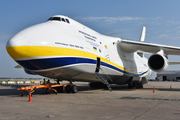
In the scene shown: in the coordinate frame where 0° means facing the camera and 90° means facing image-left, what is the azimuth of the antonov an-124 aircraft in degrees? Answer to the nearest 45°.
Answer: approximately 45°
